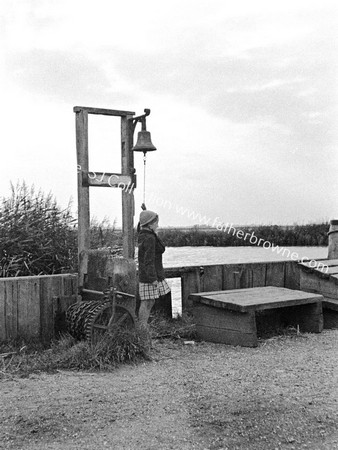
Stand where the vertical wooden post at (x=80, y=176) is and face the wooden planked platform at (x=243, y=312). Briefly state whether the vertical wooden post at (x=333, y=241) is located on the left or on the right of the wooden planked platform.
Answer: left
